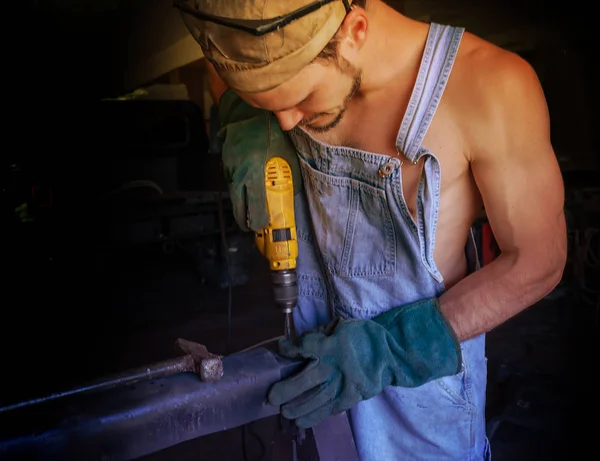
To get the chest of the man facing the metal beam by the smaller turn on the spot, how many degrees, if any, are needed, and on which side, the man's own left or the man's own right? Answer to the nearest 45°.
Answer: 0° — they already face it

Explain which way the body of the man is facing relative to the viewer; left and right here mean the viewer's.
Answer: facing the viewer and to the left of the viewer
